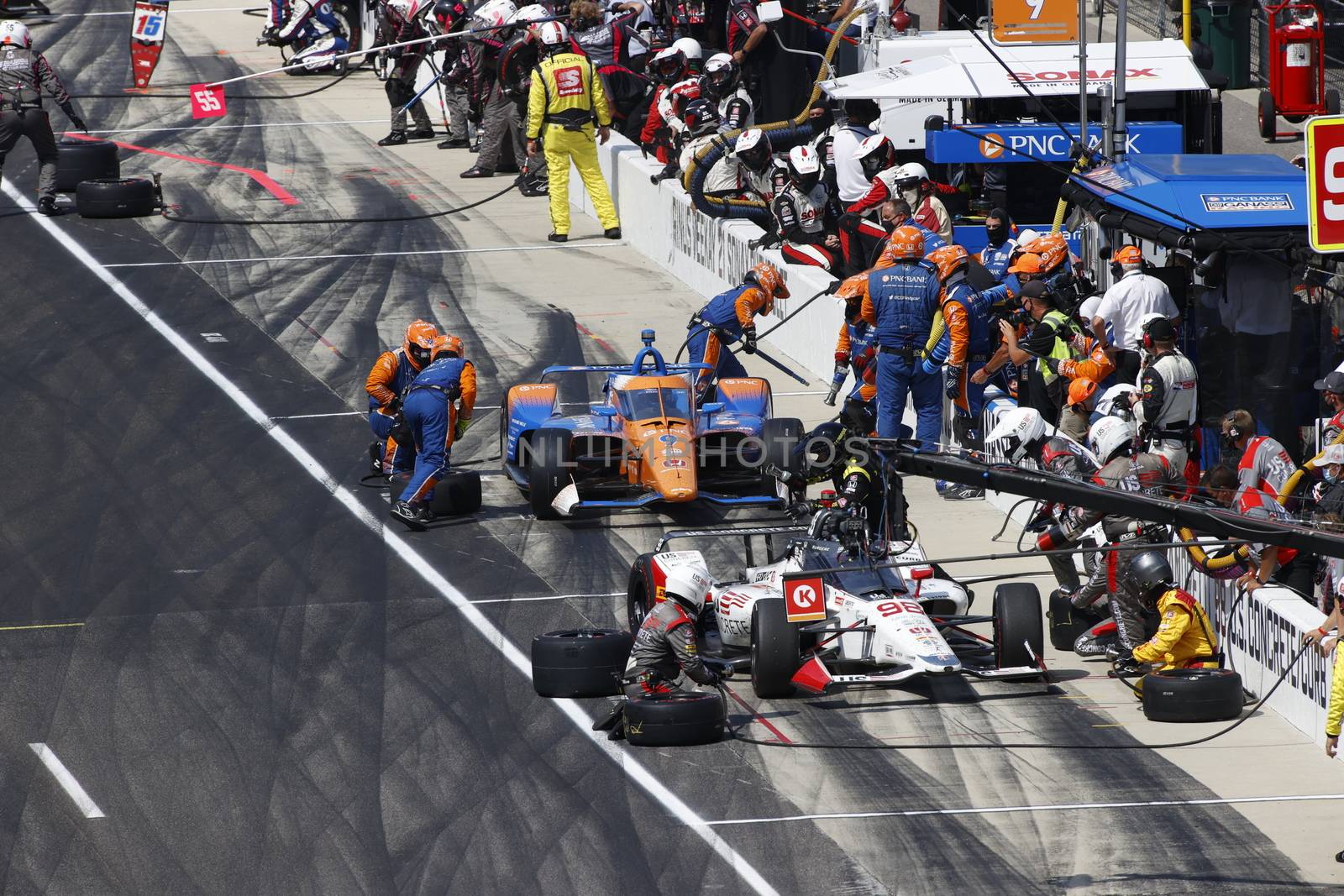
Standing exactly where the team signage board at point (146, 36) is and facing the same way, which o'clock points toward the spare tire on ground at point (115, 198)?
The spare tire on ground is roughly at 12 o'clock from the team signage board.

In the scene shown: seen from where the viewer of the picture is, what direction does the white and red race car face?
facing the viewer and to the right of the viewer

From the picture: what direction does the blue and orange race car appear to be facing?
toward the camera

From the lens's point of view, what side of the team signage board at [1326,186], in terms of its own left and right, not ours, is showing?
front

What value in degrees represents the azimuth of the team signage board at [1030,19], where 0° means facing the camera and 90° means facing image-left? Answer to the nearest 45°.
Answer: approximately 0°

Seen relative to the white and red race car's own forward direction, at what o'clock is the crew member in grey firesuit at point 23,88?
The crew member in grey firesuit is roughly at 6 o'clock from the white and red race car.

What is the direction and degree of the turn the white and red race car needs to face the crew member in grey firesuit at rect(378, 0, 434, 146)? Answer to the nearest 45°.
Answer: approximately 135° to its left

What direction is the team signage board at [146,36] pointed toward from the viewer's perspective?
toward the camera

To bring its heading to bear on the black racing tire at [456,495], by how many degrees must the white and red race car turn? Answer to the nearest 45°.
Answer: approximately 180°
